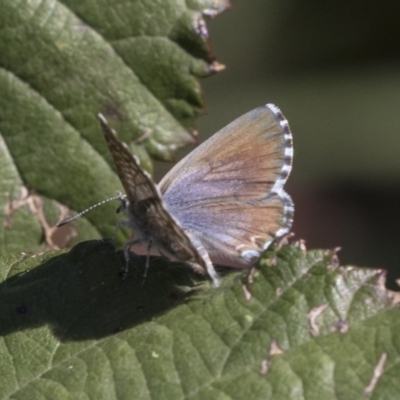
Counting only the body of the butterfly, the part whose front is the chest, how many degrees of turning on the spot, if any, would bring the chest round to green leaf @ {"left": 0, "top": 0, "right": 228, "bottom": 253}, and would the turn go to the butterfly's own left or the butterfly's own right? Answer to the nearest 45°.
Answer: approximately 45° to the butterfly's own right

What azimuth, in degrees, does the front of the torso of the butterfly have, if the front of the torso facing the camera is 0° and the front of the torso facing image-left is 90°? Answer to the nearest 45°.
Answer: approximately 90°
